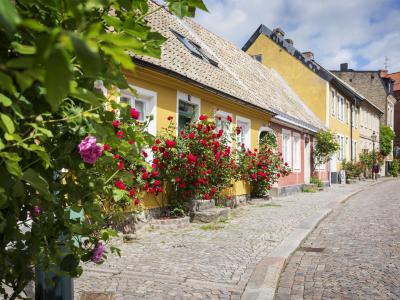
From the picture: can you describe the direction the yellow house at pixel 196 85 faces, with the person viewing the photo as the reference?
facing the viewer and to the right of the viewer

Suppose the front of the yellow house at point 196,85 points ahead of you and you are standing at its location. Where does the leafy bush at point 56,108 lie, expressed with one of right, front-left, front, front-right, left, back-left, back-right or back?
front-right

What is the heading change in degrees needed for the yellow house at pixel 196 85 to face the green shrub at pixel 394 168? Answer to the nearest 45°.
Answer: approximately 90° to its left

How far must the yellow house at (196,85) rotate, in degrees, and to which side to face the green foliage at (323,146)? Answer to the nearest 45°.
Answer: approximately 90° to its left

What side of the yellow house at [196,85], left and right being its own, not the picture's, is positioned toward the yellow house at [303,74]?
left

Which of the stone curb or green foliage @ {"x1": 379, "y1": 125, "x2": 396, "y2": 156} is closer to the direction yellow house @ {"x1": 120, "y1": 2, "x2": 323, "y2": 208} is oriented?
the stone curb

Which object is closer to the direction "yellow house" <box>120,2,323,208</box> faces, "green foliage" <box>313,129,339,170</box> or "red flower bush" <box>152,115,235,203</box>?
the red flower bush

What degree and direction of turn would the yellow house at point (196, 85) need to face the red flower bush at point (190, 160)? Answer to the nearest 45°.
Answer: approximately 45° to its right

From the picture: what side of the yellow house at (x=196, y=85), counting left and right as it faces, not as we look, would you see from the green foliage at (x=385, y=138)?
left
